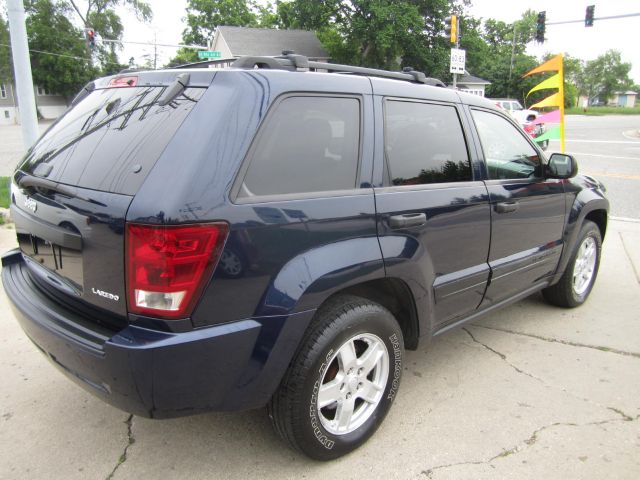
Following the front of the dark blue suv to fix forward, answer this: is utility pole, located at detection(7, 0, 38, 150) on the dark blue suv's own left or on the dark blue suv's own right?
on the dark blue suv's own left

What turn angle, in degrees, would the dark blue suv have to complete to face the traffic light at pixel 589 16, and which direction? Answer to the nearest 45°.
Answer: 0° — it already faces it

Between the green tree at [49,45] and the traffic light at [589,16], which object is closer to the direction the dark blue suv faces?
the traffic light

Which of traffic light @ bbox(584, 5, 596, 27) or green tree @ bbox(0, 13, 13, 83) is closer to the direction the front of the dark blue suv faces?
the traffic light

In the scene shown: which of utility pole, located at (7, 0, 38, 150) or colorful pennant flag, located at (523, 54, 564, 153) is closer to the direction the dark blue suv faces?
the colorful pennant flag

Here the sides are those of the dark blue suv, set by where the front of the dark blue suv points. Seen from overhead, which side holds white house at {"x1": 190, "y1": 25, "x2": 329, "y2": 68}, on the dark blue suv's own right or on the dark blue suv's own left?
on the dark blue suv's own left

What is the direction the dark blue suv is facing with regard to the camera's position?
facing away from the viewer and to the right of the viewer

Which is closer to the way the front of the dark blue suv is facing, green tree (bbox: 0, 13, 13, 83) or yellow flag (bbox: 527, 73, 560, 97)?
the yellow flag

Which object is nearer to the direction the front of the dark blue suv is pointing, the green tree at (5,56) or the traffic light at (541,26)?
the traffic light

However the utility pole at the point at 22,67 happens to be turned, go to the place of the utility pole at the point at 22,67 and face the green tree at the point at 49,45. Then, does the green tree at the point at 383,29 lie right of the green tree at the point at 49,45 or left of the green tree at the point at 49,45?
right

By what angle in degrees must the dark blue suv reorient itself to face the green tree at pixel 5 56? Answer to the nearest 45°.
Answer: approximately 90° to its left

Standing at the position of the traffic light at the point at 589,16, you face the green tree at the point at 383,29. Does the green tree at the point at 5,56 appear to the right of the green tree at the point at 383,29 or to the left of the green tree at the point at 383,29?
left
